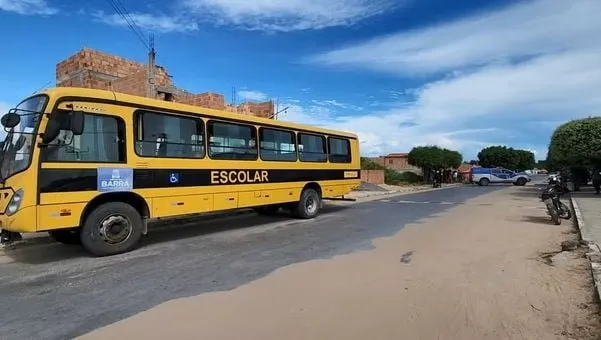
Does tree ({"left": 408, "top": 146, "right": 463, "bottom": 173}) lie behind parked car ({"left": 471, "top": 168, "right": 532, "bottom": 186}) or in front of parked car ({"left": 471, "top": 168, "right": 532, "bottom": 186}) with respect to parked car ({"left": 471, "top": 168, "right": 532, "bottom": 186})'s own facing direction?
behind

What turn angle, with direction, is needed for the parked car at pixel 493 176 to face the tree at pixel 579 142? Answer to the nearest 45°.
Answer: approximately 90° to its right

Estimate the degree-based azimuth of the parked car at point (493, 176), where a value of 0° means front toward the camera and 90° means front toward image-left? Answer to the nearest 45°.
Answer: approximately 270°

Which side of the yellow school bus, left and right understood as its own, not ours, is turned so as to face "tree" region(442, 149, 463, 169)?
back

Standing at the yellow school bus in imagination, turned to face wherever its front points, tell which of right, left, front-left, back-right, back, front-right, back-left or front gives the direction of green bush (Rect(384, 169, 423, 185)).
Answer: back

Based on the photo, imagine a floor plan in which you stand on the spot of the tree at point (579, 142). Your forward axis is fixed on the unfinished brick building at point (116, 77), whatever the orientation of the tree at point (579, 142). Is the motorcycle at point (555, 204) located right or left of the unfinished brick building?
left

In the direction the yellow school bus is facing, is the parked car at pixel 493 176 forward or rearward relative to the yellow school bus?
rearward

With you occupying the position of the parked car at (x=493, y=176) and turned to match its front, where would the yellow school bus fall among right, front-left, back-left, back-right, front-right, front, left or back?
right

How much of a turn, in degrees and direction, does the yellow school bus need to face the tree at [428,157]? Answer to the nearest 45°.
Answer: approximately 180°

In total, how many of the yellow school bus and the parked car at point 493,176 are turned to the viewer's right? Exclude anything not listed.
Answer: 1

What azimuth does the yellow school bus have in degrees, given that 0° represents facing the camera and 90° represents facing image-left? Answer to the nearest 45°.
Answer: approximately 45°

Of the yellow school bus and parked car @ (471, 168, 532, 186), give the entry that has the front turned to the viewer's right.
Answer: the parked car

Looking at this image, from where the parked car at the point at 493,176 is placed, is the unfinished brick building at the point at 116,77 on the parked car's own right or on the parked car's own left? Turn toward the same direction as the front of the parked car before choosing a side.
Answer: on the parked car's own right
